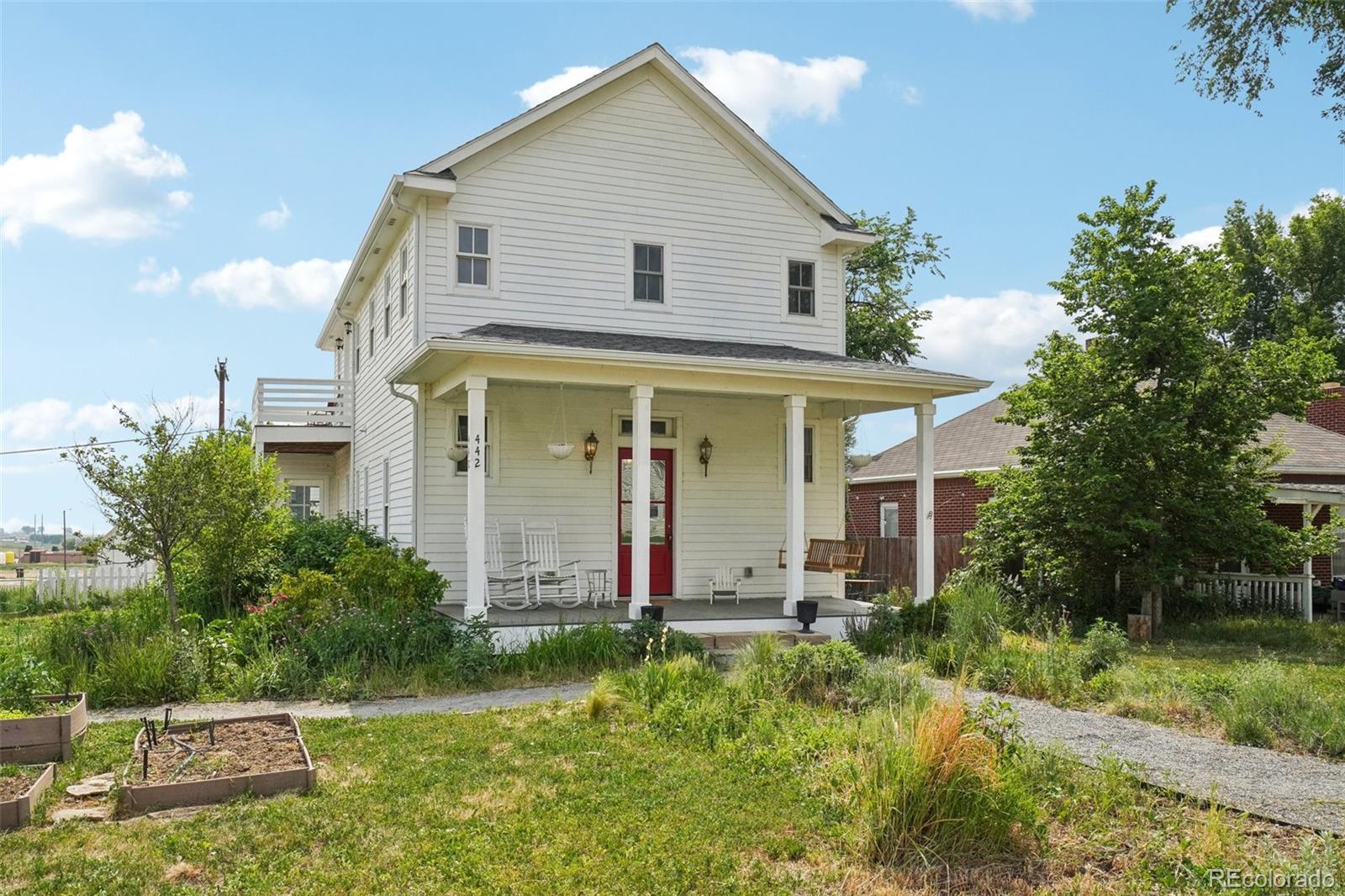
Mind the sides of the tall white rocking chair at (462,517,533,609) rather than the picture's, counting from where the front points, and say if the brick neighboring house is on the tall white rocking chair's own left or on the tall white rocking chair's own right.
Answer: on the tall white rocking chair's own left

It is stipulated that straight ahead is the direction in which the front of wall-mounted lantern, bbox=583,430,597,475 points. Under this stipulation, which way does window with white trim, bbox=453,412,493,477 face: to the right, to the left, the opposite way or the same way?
the same way

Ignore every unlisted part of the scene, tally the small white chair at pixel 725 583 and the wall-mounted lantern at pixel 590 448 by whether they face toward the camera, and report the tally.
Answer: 2

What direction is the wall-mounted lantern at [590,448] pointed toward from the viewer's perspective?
toward the camera

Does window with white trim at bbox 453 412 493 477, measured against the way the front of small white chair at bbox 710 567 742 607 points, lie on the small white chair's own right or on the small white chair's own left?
on the small white chair's own right

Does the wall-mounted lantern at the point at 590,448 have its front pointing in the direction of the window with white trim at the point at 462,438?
no

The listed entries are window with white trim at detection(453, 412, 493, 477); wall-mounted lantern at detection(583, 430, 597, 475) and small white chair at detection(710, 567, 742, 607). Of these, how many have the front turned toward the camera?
3

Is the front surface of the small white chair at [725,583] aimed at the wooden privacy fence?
no

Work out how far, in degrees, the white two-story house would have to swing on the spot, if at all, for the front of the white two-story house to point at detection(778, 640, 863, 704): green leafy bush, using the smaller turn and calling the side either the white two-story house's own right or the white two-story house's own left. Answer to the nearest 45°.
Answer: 0° — it already faces it

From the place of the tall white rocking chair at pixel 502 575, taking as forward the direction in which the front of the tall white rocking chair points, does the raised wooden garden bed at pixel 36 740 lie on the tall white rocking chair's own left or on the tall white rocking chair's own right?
on the tall white rocking chair's own right

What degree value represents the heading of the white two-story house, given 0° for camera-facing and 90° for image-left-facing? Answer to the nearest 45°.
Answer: approximately 0°

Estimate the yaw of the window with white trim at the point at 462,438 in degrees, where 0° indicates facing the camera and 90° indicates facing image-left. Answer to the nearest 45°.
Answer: approximately 0°

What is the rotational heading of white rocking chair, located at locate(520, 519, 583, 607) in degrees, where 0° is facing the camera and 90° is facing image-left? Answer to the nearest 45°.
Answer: approximately 315°

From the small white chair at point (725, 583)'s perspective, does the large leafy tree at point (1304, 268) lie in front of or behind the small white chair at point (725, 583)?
behind
